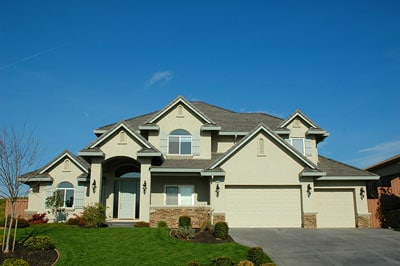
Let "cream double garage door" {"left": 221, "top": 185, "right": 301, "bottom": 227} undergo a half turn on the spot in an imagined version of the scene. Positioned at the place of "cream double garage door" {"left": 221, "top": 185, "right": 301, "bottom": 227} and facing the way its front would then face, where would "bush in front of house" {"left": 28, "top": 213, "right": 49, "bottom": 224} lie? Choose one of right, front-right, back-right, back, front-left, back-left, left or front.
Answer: left

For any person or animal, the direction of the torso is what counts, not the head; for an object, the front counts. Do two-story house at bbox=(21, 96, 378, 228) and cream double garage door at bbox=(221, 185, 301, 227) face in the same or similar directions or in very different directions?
same or similar directions

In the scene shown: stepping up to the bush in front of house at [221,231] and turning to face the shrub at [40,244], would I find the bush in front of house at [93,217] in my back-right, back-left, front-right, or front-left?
front-right

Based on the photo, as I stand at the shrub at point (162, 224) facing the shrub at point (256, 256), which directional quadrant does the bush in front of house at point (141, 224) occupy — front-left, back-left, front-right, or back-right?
back-right

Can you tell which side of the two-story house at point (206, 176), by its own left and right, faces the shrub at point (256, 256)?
front

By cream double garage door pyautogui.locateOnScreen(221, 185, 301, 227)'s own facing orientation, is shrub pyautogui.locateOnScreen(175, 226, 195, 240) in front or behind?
in front

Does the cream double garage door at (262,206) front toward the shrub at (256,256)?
yes

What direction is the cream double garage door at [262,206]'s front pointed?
toward the camera

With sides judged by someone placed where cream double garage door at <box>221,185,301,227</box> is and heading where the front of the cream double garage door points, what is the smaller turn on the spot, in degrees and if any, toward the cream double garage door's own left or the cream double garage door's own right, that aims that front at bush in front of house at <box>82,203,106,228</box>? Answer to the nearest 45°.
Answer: approximately 90° to the cream double garage door's own right

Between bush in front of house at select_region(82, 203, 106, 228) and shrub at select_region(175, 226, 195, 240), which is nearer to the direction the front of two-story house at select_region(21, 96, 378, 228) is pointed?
the shrub

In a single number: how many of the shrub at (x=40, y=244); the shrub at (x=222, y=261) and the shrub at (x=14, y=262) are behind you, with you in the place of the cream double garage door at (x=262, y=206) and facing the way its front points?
0

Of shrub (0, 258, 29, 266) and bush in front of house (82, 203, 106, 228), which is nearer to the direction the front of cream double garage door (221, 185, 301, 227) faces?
the shrub

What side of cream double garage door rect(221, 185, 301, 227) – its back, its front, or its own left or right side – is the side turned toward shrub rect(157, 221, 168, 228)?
right

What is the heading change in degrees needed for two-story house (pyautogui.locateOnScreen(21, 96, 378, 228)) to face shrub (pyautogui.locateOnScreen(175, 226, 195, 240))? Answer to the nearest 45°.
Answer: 0° — it already faces it

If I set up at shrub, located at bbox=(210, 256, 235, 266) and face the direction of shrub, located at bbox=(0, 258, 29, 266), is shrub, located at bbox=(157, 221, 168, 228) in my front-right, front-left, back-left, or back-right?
front-right

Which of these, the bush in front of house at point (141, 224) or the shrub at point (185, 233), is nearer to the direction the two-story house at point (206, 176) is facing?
the shrub

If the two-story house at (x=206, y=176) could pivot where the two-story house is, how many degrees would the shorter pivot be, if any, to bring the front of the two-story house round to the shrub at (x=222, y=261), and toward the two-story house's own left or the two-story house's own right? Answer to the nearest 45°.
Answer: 0° — it already faces it
